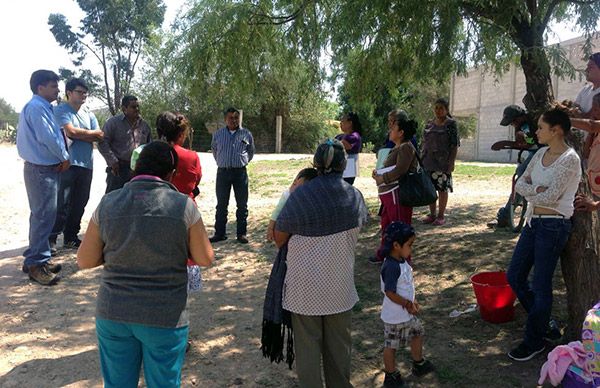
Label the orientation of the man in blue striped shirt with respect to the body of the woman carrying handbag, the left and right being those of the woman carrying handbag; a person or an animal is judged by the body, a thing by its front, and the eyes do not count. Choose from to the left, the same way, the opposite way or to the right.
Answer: to the left

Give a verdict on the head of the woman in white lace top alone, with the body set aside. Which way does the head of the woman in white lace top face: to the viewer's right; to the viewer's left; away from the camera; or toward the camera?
to the viewer's left

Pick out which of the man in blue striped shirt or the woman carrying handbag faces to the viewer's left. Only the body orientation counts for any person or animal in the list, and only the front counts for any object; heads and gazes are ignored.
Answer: the woman carrying handbag

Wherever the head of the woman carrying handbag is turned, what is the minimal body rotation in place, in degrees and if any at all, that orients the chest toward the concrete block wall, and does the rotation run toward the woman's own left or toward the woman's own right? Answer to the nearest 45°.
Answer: approximately 90° to the woman's own right

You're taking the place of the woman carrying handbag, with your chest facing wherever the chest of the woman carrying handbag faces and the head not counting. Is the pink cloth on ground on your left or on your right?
on your left

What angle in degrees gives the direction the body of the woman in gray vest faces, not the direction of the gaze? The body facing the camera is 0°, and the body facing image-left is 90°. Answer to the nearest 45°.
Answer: approximately 180°

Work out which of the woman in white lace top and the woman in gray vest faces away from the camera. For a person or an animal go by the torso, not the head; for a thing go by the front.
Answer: the woman in gray vest

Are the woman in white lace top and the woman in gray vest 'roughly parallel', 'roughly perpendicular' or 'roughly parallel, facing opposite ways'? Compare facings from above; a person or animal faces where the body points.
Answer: roughly perpendicular

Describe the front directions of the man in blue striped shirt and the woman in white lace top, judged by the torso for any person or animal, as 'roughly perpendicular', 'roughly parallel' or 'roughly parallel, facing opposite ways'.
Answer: roughly perpendicular

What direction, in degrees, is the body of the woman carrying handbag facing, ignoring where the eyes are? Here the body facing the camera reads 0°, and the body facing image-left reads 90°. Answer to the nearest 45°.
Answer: approximately 90°
